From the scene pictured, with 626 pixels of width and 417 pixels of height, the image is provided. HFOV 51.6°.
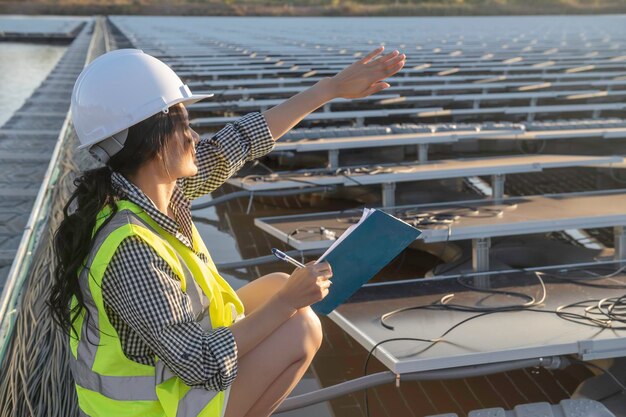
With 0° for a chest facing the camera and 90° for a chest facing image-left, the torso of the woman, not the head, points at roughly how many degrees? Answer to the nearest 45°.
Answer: approximately 270°
